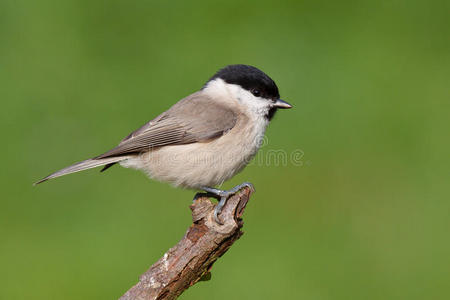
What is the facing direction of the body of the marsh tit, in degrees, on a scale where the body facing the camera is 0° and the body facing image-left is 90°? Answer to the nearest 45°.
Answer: approximately 270°
